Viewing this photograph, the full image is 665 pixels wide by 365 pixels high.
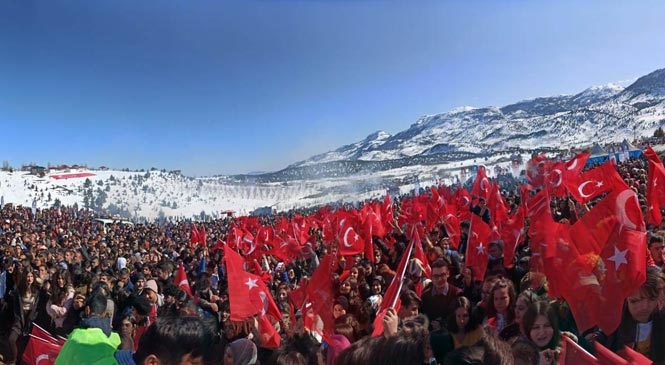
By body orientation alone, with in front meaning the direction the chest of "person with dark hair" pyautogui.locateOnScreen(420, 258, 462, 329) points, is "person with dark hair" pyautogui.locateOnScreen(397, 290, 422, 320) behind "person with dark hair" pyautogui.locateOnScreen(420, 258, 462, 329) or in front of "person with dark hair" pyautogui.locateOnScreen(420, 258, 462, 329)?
in front

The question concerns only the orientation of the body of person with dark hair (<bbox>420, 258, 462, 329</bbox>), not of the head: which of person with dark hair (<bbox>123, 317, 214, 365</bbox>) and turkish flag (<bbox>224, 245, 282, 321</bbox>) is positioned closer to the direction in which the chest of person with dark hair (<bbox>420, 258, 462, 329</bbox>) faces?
the person with dark hair

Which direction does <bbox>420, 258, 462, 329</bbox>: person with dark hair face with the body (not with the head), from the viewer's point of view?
toward the camera

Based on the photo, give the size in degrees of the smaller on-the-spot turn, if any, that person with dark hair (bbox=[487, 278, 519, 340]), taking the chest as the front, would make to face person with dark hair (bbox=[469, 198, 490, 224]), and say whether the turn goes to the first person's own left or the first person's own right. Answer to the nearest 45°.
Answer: approximately 135° to the first person's own right

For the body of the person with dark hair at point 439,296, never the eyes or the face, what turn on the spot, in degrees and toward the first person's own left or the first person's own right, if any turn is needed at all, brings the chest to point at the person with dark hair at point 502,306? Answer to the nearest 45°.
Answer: approximately 45° to the first person's own left

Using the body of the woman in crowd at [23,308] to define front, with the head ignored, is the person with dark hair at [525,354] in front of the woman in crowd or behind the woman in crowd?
in front

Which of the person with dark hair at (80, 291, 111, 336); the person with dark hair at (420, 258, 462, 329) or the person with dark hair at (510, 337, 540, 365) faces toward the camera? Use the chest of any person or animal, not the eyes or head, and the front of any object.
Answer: the person with dark hair at (420, 258, 462, 329)

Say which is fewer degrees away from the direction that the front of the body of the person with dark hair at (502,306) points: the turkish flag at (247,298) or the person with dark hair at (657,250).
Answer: the turkish flag

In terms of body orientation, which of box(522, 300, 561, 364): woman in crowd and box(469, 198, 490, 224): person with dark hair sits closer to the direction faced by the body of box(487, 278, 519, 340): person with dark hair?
the woman in crowd
